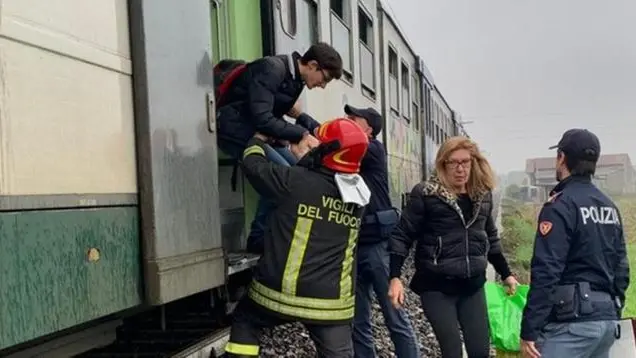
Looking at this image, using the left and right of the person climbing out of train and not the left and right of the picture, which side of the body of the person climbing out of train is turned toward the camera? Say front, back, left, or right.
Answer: right

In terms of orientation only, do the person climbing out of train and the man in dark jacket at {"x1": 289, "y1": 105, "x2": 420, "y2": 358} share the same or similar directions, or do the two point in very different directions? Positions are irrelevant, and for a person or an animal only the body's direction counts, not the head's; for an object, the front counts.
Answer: very different directions

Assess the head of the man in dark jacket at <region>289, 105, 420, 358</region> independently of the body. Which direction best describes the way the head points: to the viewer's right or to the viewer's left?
to the viewer's left

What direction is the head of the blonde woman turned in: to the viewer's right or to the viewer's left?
to the viewer's left

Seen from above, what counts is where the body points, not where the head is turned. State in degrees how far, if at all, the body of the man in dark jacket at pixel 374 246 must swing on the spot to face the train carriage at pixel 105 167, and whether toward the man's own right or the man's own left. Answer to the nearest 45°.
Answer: approximately 45° to the man's own left

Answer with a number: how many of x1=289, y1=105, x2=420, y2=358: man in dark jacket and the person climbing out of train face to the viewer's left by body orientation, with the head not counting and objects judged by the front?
1

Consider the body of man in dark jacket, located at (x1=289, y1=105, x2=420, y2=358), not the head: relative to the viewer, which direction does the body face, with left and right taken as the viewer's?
facing to the left of the viewer

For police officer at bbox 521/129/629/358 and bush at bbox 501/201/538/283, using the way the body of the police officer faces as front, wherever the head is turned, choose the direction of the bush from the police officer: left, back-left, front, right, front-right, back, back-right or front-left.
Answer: front-right

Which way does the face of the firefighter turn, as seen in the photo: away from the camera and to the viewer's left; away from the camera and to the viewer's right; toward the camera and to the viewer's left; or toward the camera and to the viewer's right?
away from the camera and to the viewer's left

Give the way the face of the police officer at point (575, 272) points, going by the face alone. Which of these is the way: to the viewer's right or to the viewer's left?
to the viewer's left

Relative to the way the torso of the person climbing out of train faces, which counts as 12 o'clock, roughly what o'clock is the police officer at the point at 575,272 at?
The police officer is roughly at 1 o'clock from the person climbing out of train.

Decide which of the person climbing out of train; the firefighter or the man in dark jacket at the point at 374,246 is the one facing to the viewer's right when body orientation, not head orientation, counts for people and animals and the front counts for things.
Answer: the person climbing out of train
